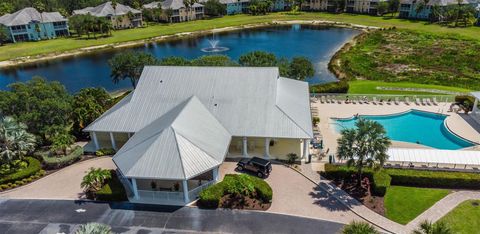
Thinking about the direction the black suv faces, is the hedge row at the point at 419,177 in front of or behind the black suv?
behind

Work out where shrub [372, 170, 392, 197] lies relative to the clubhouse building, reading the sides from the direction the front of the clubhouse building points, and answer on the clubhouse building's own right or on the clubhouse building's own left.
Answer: on the clubhouse building's own left

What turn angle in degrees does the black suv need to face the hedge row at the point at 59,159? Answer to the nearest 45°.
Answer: approximately 45° to its left

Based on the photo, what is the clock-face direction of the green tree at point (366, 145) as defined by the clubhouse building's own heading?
The green tree is roughly at 10 o'clock from the clubhouse building.

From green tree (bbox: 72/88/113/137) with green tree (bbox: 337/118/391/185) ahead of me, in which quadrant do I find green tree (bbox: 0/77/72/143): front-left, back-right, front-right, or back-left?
back-right

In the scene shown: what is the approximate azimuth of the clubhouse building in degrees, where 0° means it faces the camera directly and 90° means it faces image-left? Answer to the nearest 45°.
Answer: approximately 0°

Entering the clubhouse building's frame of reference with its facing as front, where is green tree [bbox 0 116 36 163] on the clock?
The green tree is roughly at 3 o'clock from the clubhouse building.

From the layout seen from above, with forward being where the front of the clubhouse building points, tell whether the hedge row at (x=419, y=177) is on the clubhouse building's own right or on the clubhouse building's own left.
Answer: on the clubhouse building's own left

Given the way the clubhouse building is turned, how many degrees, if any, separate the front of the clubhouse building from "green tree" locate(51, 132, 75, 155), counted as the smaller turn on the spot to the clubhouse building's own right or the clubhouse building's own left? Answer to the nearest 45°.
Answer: approximately 90° to the clubhouse building's own right

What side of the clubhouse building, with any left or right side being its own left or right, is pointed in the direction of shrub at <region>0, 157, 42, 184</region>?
right

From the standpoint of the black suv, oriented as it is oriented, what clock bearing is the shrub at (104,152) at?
The shrub is roughly at 11 o'clock from the black suv.
